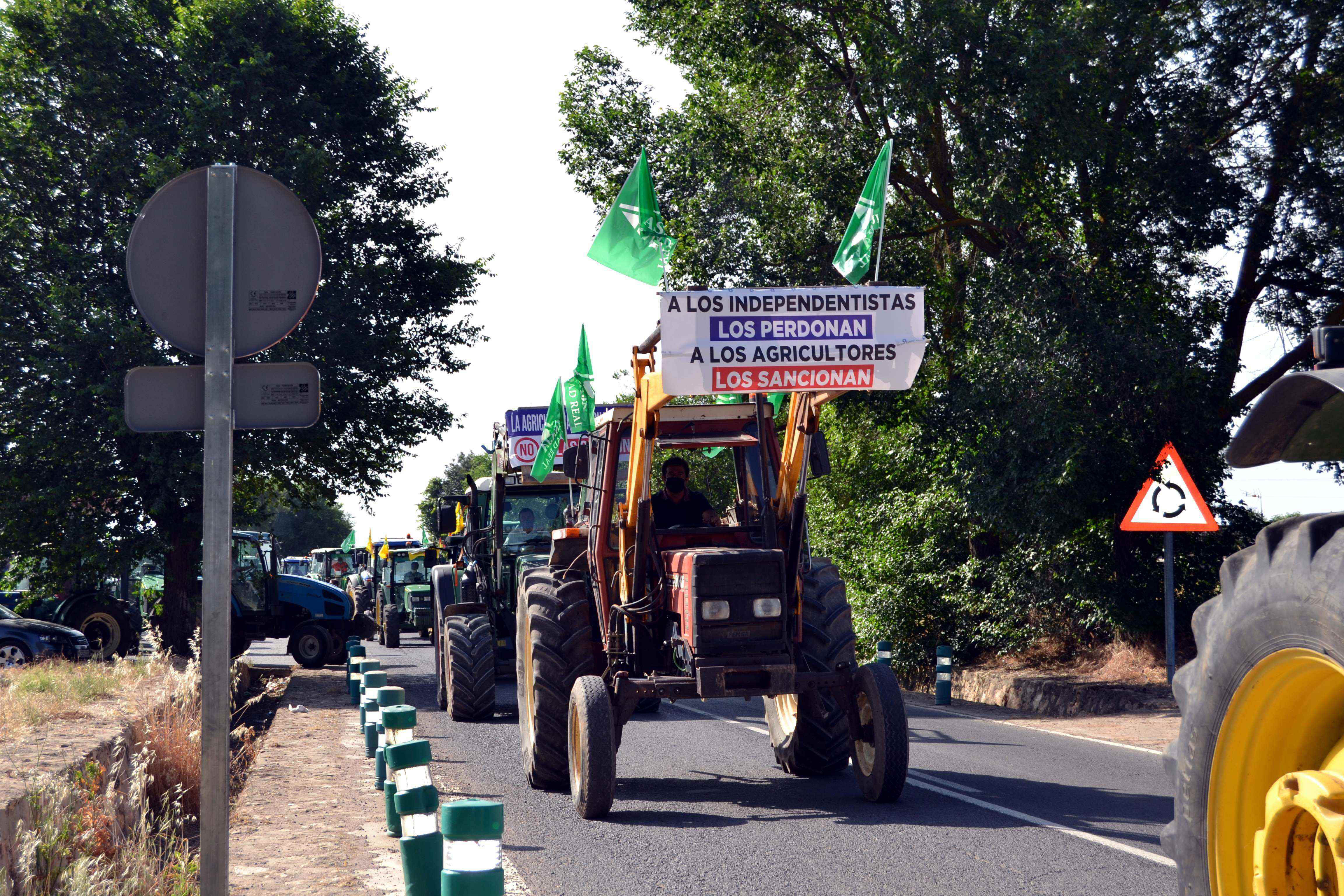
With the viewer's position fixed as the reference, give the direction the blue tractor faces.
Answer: facing to the right of the viewer

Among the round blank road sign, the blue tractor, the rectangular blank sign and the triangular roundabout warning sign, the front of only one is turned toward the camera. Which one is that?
the triangular roundabout warning sign

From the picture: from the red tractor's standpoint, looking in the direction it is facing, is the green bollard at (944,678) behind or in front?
behind

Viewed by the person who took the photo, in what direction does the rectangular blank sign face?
facing away from the viewer

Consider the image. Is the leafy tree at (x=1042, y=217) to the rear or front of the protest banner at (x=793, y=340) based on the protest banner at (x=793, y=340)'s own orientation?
to the rear

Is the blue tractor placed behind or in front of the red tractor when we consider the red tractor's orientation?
behind

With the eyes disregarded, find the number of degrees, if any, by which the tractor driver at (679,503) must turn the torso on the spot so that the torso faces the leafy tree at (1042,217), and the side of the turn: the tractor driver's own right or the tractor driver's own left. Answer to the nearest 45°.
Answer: approximately 135° to the tractor driver's own left

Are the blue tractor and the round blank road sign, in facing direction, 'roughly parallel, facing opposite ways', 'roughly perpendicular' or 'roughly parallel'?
roughly perpendicular

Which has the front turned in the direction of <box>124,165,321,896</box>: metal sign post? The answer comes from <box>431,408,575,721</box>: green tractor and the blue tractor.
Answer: the green tractor

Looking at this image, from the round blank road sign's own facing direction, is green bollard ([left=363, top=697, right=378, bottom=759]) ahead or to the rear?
ahead

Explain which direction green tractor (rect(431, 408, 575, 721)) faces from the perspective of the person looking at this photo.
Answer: facing the viewer

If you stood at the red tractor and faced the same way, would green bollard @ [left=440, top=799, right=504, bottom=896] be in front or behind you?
in front

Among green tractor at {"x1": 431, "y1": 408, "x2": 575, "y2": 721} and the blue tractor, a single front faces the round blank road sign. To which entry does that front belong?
the green tractor

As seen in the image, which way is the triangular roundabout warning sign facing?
toward the camera
